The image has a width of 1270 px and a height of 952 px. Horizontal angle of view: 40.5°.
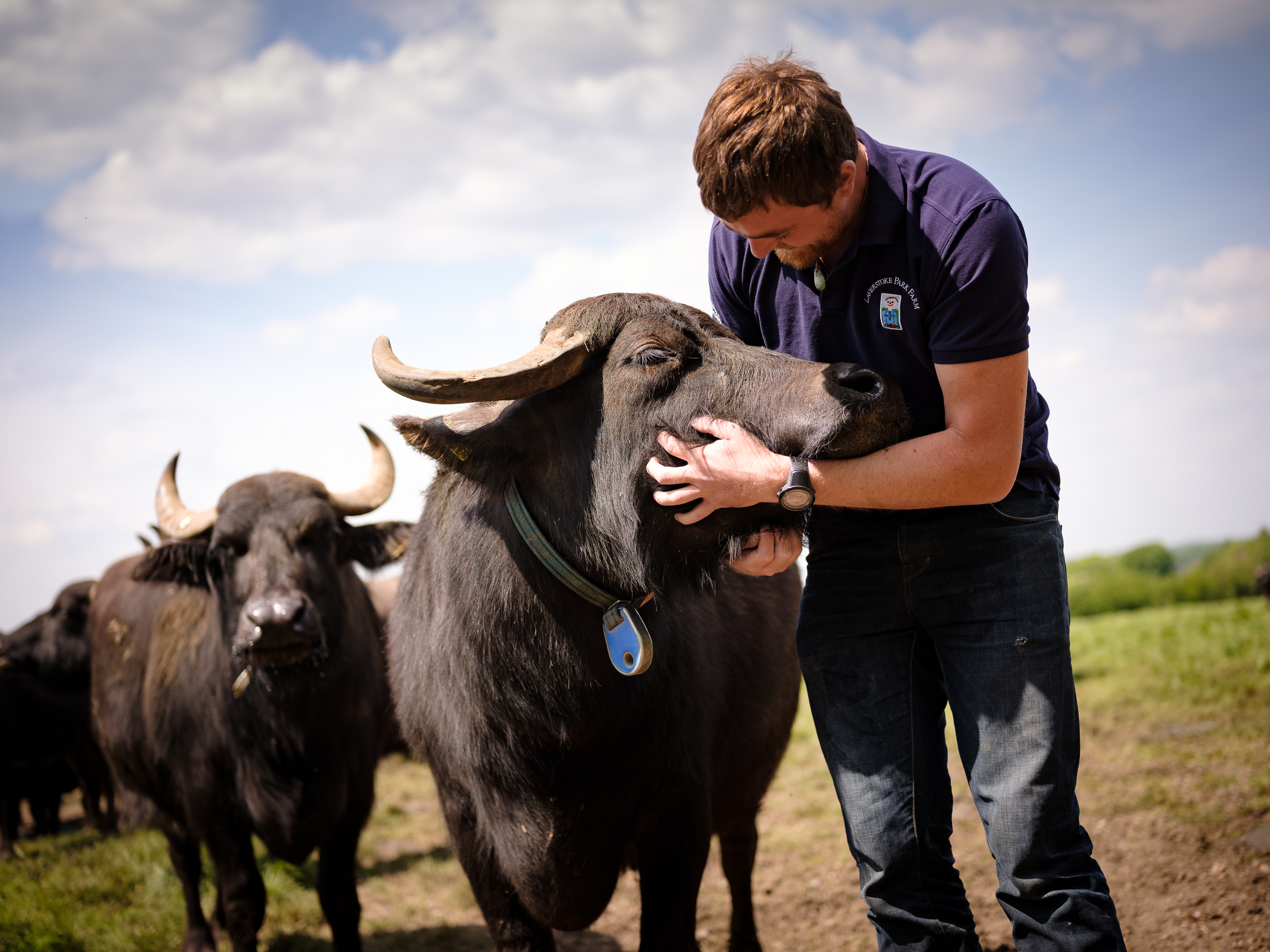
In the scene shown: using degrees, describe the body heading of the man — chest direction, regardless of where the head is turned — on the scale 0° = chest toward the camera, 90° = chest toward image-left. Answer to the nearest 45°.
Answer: approximately 45°

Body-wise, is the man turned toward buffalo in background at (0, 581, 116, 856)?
no

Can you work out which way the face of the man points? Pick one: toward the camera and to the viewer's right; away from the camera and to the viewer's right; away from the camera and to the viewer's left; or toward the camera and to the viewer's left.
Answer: toward the camera and to the viewer's left

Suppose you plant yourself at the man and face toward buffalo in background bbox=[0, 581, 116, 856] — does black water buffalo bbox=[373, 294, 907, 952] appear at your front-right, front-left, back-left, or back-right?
front-left

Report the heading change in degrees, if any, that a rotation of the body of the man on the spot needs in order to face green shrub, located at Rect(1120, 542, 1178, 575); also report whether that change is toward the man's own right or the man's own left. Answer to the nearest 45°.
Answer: approximately 135° to the man's own right
